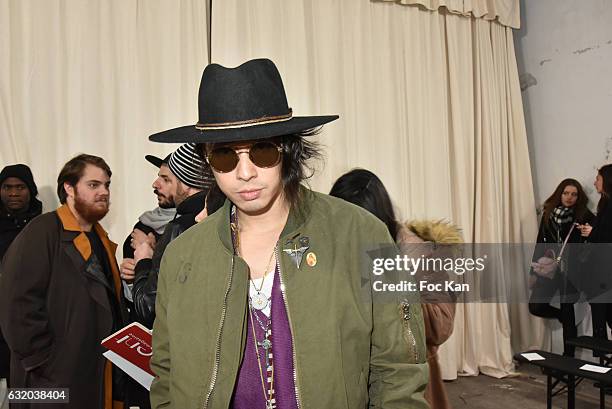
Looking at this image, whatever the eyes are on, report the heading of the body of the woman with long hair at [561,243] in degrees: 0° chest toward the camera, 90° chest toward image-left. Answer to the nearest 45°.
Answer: approximately 0°

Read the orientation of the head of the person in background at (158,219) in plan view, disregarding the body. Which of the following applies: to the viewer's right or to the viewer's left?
to the viewer's left

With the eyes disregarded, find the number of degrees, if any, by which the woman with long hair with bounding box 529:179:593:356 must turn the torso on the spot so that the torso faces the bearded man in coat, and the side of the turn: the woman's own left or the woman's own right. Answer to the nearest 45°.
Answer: approximately 45° to the woman's own right

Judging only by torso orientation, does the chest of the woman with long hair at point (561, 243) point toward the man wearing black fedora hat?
yes

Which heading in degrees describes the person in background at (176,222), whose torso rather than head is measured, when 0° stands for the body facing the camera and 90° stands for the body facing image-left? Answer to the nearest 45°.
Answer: approximately 90°

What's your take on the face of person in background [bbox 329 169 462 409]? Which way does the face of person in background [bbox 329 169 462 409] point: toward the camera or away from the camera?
away from the camera
